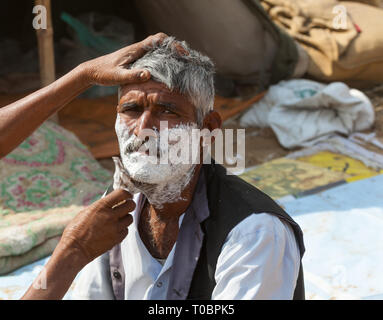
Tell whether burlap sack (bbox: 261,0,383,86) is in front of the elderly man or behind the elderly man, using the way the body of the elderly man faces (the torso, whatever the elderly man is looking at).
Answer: behind

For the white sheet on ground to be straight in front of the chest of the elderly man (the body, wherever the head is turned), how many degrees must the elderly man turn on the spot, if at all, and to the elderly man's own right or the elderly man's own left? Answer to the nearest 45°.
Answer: approximately 180°

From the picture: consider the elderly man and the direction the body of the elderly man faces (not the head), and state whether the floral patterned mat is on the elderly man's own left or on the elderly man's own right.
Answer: on the elderly man's own right

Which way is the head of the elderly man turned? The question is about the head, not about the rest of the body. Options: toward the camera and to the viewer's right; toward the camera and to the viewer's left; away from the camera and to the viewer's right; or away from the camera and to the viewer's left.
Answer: toward the camera and to the viewer's left

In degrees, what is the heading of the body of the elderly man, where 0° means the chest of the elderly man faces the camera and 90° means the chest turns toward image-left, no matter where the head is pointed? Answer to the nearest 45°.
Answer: approximately 45°
